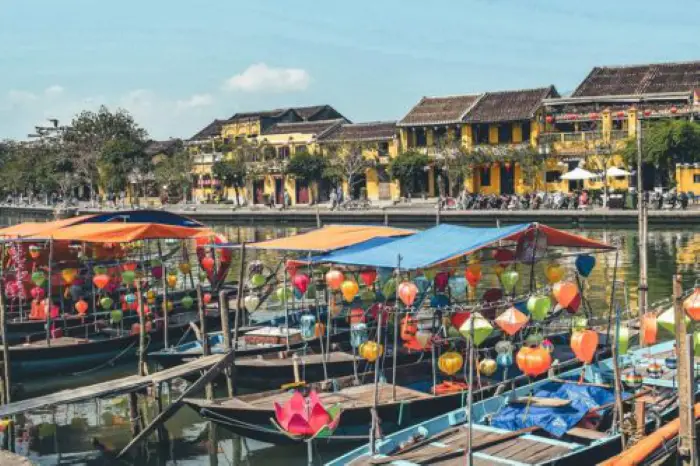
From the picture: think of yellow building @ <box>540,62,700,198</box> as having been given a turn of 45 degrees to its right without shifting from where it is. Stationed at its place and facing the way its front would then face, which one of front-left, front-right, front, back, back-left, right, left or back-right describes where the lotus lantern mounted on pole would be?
front-left

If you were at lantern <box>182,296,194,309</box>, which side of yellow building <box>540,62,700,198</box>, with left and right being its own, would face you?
front

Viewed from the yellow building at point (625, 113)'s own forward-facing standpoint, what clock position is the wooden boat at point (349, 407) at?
The wooden boat is roughly at 12 o'clock from the yellow building.

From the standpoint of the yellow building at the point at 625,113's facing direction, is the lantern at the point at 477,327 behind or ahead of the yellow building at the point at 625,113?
ahead

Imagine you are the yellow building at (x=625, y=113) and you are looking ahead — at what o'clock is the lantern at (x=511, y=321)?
The lantern is roughly at 12 o'clock from the yellow building.

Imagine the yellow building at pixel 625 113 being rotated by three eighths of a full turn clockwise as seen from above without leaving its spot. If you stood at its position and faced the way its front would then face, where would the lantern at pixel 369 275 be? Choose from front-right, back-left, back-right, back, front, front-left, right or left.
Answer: back-left

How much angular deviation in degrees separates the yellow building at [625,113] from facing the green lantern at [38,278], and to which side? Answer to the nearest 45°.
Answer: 0° — it already faces it

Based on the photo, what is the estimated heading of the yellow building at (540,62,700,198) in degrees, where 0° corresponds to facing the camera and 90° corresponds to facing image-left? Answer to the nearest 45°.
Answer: approximately 0°

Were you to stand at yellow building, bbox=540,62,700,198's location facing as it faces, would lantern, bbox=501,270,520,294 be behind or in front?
in front

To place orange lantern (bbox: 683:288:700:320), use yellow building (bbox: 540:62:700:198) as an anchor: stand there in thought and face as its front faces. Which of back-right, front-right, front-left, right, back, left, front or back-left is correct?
front

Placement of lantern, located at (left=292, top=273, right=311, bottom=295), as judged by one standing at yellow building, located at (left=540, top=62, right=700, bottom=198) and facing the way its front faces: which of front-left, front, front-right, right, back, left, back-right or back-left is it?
front

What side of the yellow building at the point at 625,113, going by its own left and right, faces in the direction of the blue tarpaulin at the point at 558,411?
front

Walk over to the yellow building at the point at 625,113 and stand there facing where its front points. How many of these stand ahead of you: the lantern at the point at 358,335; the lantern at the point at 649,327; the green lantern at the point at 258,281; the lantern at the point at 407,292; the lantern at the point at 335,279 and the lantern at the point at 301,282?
6
